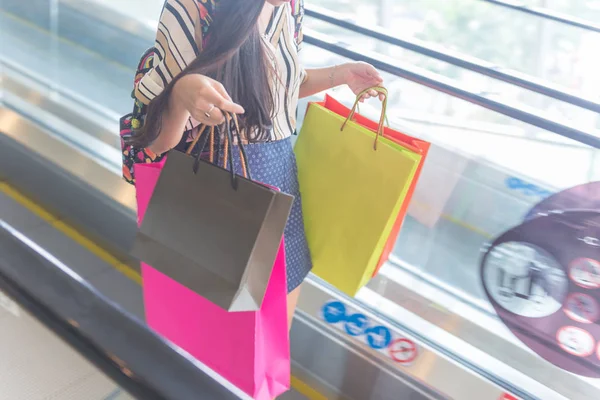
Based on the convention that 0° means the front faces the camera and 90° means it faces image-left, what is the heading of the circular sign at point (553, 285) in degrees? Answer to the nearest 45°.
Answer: approximately 0°

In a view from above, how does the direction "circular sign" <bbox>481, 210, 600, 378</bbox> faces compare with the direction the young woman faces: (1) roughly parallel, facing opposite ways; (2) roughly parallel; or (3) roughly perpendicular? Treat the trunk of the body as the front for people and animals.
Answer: roughly perpendicular

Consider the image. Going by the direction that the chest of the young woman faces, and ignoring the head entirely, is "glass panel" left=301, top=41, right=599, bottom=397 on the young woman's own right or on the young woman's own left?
on the young woman's own left

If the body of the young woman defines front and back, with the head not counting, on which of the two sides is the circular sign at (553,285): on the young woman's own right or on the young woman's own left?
on the young woman's own left

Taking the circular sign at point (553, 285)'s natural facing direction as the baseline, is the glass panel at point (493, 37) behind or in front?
behind

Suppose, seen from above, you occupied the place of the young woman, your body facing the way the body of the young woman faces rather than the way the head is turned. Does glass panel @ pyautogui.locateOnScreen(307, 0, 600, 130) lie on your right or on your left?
on your left

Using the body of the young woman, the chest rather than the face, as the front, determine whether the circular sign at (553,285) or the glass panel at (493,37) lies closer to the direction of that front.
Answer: the circular sign

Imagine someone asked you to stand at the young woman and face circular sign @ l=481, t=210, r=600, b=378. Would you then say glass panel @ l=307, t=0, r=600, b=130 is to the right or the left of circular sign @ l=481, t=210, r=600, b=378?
left

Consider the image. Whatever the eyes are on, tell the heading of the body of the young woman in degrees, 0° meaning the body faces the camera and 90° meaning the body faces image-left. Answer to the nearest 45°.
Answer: approximately 315°

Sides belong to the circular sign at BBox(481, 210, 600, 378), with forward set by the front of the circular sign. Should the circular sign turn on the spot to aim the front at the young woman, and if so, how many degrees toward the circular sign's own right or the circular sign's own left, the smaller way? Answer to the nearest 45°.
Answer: approximately 45° to the circular sign's own right
